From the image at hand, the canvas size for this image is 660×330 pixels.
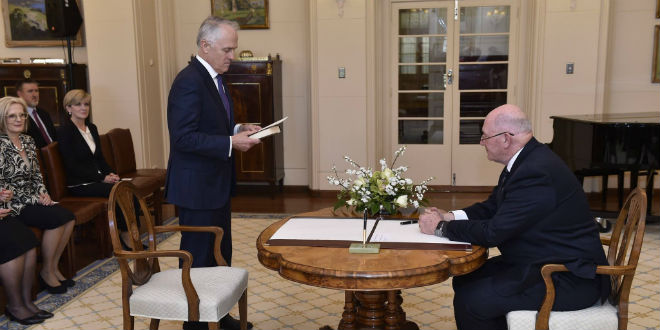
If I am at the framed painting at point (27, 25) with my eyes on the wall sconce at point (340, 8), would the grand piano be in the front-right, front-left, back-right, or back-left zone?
front-right

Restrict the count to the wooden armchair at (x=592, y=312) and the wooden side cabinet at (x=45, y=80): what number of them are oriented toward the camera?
1

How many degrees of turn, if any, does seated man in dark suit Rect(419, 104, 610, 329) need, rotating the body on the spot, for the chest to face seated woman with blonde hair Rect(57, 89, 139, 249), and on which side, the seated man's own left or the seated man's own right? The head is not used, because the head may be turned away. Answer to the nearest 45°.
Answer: approximately 45° to the seated man's own right

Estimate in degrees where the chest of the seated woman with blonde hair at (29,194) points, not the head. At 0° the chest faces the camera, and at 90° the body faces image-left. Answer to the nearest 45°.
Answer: approximately 315°

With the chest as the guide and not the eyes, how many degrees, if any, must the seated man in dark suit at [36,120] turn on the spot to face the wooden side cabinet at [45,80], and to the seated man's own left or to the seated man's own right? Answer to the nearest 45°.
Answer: approximately 135° to the seated man's own left

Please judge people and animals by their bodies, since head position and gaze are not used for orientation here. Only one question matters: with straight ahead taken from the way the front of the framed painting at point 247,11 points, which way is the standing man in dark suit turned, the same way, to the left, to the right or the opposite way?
to the left

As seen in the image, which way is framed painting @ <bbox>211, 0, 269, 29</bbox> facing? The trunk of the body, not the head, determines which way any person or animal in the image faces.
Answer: toward the camera

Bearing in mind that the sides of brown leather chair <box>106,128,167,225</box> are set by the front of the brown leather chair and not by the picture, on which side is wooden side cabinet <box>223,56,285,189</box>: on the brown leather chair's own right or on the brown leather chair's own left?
on the brown leather chair's own left

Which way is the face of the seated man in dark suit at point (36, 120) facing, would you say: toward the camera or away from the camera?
toward the camera

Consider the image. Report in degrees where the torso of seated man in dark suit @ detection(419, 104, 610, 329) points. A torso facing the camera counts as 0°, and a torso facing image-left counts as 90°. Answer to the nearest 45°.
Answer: approximately 90°

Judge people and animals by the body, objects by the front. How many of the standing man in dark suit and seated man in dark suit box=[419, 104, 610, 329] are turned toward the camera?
0

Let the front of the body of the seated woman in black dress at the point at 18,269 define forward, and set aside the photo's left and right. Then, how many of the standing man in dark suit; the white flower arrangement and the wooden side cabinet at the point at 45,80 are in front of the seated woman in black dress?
2

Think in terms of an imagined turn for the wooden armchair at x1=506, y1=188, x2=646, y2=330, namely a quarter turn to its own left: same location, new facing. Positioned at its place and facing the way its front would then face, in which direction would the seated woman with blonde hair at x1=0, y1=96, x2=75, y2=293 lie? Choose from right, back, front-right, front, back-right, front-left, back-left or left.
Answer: right

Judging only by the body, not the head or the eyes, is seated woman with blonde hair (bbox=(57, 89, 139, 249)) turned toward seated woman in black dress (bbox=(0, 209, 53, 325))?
no

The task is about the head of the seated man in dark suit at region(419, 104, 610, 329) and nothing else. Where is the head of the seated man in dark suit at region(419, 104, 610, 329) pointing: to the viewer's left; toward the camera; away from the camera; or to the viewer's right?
to the viewer's left

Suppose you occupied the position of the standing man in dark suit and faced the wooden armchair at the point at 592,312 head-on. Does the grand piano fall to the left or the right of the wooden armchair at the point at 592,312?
left

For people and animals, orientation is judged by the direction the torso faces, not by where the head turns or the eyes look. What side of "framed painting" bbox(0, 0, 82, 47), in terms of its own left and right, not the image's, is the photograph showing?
front

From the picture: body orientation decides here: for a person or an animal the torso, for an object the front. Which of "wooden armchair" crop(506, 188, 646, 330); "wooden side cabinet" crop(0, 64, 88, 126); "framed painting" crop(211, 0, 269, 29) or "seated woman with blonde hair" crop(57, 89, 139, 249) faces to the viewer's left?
the wooden armchair

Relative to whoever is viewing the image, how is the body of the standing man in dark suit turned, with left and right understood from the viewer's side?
facing to the right of the viewer

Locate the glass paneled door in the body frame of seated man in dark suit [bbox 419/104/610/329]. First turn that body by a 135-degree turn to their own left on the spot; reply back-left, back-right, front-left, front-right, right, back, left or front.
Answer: back-left

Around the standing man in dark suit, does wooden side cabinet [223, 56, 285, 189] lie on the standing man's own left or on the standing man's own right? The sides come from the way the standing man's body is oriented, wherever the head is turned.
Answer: on the standing man's own left
